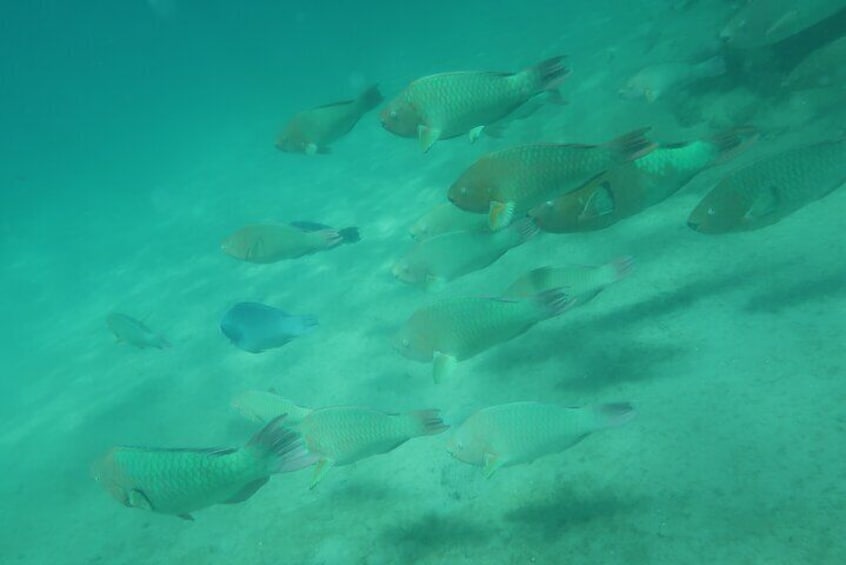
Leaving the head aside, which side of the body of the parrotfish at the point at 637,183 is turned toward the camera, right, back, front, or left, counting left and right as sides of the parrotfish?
left

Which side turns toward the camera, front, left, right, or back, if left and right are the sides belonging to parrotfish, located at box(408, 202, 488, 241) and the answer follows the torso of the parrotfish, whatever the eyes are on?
left

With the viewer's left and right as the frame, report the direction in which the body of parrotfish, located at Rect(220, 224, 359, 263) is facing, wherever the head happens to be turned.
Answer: facing to the left of the viewer

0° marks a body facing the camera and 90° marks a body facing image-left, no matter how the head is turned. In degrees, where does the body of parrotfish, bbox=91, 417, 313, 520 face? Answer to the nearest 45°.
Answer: approximately 90°

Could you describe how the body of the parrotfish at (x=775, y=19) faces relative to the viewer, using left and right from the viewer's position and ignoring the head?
facing to the left of the viewer

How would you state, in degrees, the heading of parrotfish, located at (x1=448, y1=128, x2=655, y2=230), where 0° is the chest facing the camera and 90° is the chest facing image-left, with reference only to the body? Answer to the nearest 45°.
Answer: approximately 90°

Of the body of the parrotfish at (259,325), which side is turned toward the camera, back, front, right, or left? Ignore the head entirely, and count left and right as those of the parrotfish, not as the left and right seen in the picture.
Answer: left

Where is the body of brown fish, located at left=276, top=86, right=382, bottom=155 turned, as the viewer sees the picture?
to the viewer's left

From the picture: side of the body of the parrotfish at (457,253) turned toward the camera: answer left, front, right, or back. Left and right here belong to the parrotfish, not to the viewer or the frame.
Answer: left
